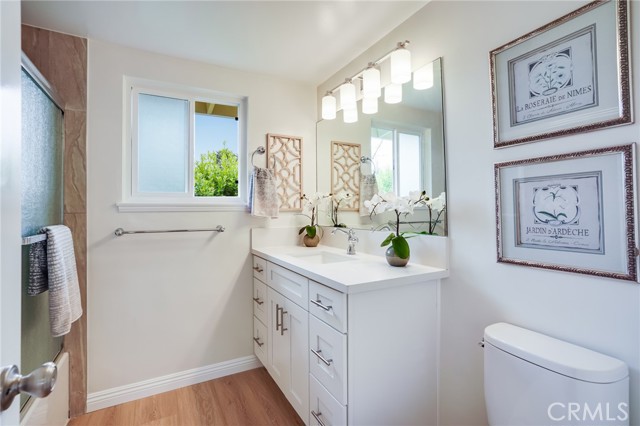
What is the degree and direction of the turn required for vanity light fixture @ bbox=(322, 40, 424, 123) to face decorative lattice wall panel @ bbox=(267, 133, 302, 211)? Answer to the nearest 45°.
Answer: approximately 90° to its right

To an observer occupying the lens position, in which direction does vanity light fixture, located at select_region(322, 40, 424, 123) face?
facing the viewer and to the left of the viewer

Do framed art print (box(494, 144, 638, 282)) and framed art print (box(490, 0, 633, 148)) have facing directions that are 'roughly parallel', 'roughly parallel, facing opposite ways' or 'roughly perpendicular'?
roughly parallel

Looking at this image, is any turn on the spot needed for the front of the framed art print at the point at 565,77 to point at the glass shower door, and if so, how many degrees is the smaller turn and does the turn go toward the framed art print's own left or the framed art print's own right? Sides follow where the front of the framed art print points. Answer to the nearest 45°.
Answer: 0° — it already faces it

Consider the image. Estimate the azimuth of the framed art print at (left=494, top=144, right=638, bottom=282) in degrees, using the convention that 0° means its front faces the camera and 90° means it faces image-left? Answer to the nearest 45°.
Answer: approximately 45°

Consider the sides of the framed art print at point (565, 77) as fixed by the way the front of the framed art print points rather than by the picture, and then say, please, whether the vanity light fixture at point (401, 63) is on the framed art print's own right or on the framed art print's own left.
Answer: on the framed art print's own right

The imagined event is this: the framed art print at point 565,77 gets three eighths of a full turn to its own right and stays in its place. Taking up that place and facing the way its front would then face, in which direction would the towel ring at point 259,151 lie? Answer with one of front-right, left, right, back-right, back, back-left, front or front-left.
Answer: left

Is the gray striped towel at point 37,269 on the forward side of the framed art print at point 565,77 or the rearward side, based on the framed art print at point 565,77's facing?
on the forward side

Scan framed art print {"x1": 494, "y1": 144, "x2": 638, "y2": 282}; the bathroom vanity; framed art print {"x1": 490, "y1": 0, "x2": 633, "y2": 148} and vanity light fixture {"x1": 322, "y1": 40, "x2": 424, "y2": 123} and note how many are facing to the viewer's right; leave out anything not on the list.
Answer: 0

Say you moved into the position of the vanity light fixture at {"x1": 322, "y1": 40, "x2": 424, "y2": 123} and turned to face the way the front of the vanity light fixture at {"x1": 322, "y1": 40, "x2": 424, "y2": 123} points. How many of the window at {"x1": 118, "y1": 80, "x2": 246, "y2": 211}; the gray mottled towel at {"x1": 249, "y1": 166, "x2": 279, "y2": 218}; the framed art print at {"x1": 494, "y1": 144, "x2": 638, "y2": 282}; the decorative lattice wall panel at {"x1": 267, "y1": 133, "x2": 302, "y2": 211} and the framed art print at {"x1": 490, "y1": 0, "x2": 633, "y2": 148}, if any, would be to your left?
2

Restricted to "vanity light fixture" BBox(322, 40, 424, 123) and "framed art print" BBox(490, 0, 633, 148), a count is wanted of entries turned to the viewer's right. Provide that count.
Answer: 0
